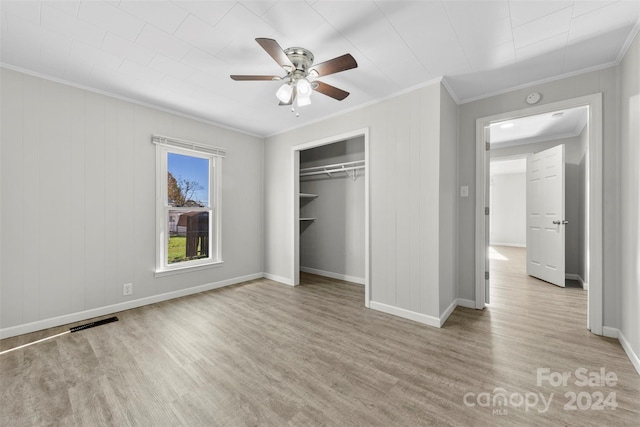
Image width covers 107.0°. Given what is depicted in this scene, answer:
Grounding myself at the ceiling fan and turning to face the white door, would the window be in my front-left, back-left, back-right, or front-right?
back-left

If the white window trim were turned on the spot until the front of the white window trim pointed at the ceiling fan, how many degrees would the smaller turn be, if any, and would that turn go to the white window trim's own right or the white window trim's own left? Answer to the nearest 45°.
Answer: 0° — it already faces it

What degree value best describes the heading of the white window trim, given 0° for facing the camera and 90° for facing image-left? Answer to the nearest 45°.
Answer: approximately 315°
